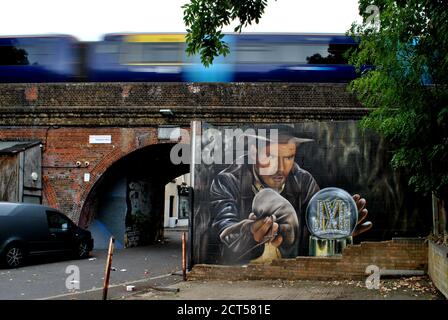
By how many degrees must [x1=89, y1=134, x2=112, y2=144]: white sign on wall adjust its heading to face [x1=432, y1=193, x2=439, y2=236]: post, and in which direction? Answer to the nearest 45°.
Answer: approximately 45° to its left

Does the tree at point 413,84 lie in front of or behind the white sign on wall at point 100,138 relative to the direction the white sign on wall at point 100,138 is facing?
in front

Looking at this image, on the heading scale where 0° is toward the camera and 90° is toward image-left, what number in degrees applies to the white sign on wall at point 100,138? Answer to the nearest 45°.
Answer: approximately 0°

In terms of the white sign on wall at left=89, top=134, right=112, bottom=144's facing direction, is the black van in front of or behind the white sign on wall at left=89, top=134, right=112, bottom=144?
in front
